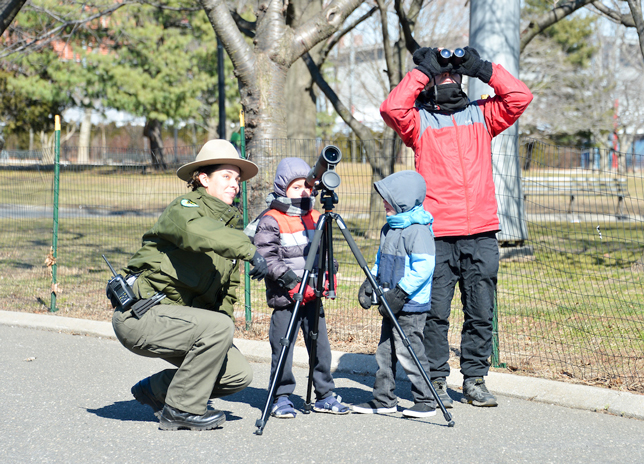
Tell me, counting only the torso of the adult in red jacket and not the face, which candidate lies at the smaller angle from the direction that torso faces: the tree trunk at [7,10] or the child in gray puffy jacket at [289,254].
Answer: the child in gray puffy jacket

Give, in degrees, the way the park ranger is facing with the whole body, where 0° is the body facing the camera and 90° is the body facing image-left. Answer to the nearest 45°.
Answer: approximately 270°

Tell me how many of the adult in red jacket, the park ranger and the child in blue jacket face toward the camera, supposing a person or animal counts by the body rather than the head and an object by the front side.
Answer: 1

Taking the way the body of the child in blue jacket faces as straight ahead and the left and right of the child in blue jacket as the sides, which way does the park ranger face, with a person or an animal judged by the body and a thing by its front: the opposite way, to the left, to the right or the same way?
the opposite way

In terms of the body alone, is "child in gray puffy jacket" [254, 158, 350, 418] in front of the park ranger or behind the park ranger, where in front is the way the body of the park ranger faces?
in front

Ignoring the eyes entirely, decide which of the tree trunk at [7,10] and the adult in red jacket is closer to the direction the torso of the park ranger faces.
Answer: the adult in red jacket

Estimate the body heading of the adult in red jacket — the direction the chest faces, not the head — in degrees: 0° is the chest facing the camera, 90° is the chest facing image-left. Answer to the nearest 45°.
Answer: approximately 0°

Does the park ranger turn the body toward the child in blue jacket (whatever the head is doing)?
yes

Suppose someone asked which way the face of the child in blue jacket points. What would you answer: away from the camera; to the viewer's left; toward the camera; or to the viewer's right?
to the viewer's left

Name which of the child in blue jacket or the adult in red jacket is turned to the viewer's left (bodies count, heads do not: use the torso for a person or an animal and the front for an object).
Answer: the child in blue jacket

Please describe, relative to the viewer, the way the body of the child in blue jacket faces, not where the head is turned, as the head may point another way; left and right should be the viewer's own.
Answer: facing to the left of the viewer

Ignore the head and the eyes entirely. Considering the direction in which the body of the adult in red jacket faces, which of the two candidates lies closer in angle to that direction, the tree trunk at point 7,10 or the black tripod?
the black tripod

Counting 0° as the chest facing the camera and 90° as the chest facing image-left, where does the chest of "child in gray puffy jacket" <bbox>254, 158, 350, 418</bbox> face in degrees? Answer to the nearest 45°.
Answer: approximately 315°

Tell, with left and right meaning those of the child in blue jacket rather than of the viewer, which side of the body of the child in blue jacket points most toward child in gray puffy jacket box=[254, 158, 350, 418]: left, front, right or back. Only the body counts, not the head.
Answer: front
